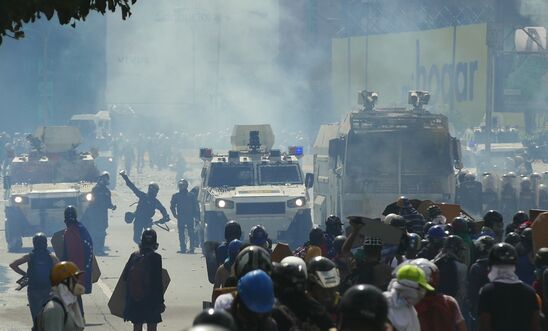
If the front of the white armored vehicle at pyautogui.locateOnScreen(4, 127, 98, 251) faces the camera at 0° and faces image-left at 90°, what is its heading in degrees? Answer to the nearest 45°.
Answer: approximately 0°

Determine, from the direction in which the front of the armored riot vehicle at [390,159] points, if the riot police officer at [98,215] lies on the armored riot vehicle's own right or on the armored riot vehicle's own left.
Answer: on the armored riot vehicle's own right

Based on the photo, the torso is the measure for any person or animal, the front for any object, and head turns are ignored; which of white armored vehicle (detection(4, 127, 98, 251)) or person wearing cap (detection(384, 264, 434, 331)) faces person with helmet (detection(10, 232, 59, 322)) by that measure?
the white armored vehicle

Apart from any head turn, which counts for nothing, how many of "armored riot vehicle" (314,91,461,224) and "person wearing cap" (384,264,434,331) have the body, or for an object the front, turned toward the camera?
1

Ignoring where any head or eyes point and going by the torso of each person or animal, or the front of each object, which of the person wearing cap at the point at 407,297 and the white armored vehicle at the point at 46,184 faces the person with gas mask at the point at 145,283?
the white armored vehicle

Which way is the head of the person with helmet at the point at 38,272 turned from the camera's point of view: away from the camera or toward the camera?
away from the camera

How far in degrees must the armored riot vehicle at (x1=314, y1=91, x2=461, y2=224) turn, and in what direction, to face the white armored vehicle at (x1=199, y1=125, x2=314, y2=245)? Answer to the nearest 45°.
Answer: approximately 90° to its right

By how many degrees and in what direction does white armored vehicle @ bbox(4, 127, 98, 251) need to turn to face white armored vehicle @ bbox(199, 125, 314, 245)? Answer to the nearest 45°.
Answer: approximately 45° to its left

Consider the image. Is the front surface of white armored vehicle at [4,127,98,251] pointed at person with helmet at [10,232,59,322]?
yes

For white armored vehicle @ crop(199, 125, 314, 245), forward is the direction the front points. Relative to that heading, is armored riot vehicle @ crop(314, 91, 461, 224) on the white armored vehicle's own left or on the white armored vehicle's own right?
on the white armored vehicle's own left
